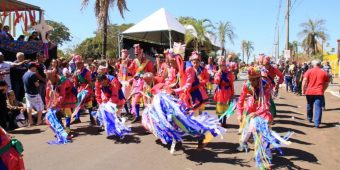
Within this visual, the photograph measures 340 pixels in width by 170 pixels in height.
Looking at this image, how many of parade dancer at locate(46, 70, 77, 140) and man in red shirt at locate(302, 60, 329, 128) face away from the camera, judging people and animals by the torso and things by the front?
1

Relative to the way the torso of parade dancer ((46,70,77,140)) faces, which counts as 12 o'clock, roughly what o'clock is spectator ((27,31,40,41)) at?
The spectator is roughly at 4 o'clock from the parade dancer.

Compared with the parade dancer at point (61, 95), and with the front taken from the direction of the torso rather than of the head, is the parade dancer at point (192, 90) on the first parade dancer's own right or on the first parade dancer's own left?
on the first parade dancer's own left

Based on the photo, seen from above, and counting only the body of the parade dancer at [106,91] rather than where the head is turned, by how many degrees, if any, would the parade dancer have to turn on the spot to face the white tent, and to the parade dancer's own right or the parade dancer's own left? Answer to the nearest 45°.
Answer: approximately 135° to the parade dancer's own right

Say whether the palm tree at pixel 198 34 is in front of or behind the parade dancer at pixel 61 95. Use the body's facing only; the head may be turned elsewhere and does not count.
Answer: behind

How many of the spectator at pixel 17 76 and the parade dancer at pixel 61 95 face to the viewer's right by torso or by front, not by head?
1

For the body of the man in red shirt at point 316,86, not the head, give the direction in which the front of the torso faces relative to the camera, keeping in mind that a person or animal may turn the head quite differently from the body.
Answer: away from the camera

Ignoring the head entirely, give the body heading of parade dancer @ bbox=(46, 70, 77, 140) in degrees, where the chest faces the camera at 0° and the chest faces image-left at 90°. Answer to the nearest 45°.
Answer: approximately 45°

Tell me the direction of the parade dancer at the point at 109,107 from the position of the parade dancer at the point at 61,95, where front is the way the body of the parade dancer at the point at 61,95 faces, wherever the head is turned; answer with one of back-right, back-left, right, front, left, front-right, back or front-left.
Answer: left

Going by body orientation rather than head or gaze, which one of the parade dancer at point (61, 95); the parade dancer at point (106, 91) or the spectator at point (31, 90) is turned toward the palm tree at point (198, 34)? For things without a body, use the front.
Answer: the spectator

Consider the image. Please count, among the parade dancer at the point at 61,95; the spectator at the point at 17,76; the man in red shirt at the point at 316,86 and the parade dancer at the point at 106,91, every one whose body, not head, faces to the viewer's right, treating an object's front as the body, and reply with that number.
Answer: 1

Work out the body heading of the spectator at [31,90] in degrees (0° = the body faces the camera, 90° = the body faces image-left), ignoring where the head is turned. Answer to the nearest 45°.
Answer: approximately 225°

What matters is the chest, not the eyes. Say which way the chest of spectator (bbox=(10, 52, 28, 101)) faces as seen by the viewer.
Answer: to the viewer's right

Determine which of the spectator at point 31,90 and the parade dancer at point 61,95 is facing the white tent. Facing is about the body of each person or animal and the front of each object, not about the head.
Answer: the spectator
